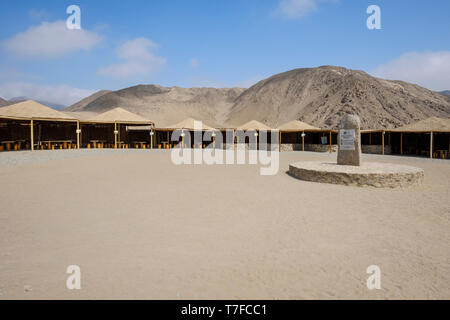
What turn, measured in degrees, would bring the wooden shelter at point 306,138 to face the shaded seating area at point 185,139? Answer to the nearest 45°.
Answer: approximately 90° to its right

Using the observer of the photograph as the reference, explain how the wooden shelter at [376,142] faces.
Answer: facing the viewer

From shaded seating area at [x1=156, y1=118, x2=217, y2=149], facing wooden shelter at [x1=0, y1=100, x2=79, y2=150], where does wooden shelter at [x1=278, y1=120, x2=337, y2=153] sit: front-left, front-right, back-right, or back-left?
back-left

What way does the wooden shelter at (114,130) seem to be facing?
toward the camera

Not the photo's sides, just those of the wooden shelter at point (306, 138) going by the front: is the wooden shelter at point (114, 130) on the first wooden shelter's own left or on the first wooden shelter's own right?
on the first wooden shelter's own right

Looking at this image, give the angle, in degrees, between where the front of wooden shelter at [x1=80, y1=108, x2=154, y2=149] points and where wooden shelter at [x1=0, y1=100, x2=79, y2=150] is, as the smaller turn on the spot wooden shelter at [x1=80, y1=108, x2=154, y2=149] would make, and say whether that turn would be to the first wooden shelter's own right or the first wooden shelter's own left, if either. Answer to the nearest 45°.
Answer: approximately 45° to the first wooden shelter's own right

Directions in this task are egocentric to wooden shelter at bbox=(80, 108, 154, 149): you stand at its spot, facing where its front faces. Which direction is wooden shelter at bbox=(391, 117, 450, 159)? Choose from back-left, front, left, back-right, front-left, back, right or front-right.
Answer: front-left

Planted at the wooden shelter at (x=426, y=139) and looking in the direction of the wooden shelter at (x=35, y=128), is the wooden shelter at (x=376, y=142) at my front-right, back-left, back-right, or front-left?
front-right

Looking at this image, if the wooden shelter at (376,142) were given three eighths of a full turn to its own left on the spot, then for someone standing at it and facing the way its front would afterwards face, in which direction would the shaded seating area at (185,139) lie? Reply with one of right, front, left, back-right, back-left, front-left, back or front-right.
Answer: back-left

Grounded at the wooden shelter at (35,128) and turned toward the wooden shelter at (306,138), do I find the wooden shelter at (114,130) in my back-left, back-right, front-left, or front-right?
front-left

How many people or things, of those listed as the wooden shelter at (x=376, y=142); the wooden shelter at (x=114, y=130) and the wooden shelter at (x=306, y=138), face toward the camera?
3
